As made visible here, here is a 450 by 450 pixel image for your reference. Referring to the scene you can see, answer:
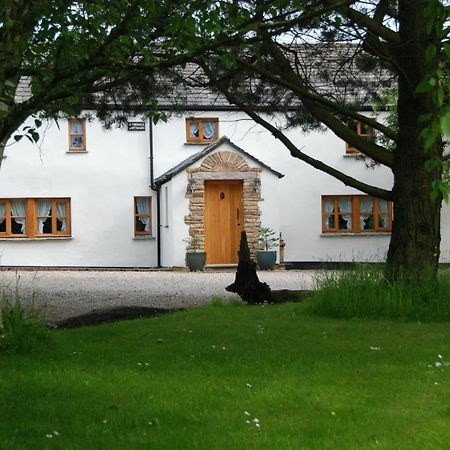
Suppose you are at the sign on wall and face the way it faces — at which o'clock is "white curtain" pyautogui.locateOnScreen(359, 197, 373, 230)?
The white curtain is roughly at 9 o'clock from the sign on wall.

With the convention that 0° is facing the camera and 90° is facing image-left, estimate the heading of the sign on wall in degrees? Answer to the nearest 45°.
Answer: approximately 0°

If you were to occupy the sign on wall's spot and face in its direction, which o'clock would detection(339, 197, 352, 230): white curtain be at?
The white curtain is roughly at 9 o'clock from the sign on wall.

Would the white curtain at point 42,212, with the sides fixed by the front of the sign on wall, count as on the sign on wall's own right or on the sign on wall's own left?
on the sign on wall's own right

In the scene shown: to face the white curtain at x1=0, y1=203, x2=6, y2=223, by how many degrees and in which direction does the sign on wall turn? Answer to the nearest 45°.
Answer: approximately 90° to its right

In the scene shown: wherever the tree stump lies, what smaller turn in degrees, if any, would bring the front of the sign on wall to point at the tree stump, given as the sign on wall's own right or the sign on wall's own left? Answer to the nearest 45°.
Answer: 0° — it already faces it

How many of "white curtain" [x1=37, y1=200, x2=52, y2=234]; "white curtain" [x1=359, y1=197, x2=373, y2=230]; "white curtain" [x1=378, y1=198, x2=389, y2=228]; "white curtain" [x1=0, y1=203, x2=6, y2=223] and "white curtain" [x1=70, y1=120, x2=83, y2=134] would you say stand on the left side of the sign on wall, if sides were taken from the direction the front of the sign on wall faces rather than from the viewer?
2

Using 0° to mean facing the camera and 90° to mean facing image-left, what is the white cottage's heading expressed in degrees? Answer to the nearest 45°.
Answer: approximately 0°

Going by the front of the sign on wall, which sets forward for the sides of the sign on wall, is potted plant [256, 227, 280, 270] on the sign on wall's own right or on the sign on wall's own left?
on the sign on wall's own left

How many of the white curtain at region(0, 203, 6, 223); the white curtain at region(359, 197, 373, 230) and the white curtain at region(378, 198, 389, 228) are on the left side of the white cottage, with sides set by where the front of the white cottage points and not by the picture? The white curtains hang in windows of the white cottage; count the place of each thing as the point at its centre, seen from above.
2
